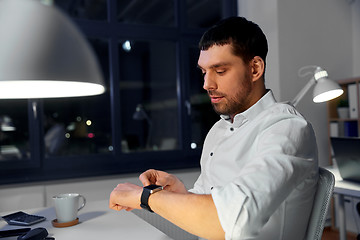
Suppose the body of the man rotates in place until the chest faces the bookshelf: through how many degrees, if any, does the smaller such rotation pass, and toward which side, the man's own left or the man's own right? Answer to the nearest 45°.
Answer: approximately 180°

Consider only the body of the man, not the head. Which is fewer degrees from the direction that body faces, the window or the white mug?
the white mug

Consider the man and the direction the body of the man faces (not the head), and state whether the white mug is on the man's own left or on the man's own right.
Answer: on the man's own right

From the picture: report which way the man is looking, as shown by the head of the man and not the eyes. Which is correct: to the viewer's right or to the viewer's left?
to the viewer's left

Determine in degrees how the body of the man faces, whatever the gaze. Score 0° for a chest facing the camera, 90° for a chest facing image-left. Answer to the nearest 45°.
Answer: approximately 45°

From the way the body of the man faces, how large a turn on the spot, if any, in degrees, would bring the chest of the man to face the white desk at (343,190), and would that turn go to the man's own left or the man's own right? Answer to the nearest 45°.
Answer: approximately 180°

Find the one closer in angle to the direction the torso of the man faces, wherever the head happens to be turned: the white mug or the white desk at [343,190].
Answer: the white mug
